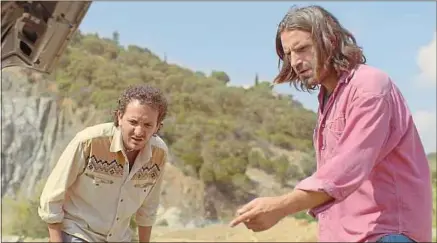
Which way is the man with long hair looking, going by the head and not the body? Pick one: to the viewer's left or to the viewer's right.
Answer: to the viewer's left

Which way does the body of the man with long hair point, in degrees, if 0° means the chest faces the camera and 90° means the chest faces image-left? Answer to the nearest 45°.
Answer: approximately 45°

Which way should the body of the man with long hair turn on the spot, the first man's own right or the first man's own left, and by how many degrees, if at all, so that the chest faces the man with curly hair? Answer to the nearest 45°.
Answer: approximately 90° to the first man's own right
